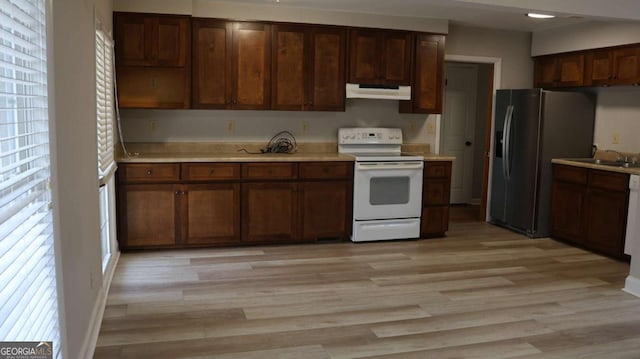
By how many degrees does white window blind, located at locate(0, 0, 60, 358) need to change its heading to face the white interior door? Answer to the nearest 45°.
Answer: approximately 90° to its left

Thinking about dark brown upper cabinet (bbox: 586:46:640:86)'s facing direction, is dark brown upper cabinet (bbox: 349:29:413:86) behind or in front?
in front

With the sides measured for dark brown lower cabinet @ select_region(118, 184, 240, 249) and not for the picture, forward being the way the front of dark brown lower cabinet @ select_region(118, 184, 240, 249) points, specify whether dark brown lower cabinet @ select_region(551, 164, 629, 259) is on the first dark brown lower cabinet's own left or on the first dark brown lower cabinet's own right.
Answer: on the first dark brown lower cabinet's own left

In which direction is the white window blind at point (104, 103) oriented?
to the viewer's right

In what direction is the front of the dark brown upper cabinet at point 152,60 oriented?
toward the camera

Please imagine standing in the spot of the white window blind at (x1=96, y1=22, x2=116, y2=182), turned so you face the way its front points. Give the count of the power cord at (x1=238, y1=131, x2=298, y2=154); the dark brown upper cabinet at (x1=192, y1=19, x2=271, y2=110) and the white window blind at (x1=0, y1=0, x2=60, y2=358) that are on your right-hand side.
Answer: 1

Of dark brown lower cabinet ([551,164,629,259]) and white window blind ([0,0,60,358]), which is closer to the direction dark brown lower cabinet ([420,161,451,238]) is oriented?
the white window blind

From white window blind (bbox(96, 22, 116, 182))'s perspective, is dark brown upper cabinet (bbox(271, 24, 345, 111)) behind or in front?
in front

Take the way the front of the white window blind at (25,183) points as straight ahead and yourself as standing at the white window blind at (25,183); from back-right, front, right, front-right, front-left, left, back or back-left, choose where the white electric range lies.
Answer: left

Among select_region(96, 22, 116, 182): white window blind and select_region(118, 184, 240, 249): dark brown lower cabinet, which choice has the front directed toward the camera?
the dark brown lower cabinet

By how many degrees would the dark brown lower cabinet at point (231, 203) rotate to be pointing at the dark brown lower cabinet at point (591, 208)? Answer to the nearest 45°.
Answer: approximately 90° to its left

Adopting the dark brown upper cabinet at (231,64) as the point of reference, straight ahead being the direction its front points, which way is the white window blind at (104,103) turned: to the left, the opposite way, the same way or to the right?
to the left

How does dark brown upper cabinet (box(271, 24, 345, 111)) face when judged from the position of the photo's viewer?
facing the viewer

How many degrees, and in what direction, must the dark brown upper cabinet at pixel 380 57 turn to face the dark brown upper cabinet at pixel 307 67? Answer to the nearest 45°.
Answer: approximately 90° to its right

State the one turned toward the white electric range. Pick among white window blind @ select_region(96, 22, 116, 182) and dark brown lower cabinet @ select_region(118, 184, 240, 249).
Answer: the white window blind

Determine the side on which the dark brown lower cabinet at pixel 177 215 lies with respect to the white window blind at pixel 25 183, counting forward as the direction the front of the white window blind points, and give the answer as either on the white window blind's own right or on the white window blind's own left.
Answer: on the white window blind's own left

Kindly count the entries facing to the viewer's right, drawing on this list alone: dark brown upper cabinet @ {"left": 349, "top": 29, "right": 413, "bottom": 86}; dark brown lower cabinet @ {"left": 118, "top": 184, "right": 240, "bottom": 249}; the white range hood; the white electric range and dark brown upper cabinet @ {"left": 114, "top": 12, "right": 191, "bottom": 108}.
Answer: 0
